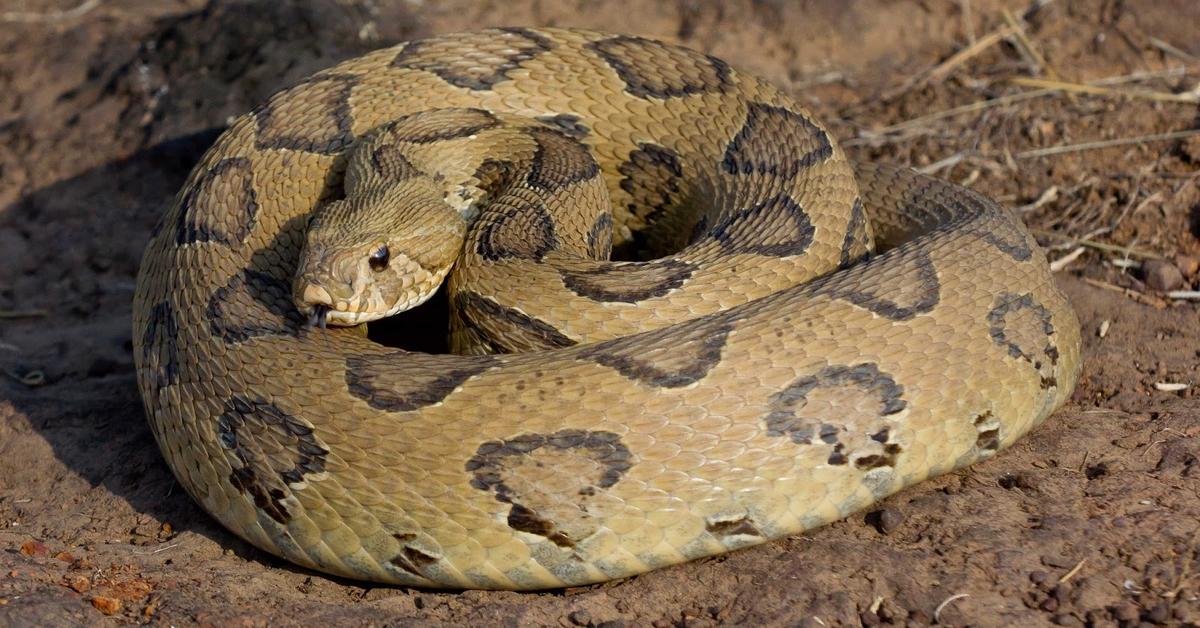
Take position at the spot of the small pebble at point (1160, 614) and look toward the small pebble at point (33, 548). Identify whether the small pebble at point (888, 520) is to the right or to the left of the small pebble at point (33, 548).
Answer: right
